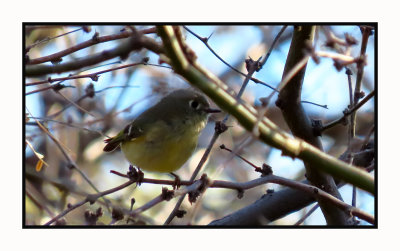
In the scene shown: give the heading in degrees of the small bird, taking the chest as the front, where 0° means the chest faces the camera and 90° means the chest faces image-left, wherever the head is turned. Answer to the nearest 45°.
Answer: approximately 270°
